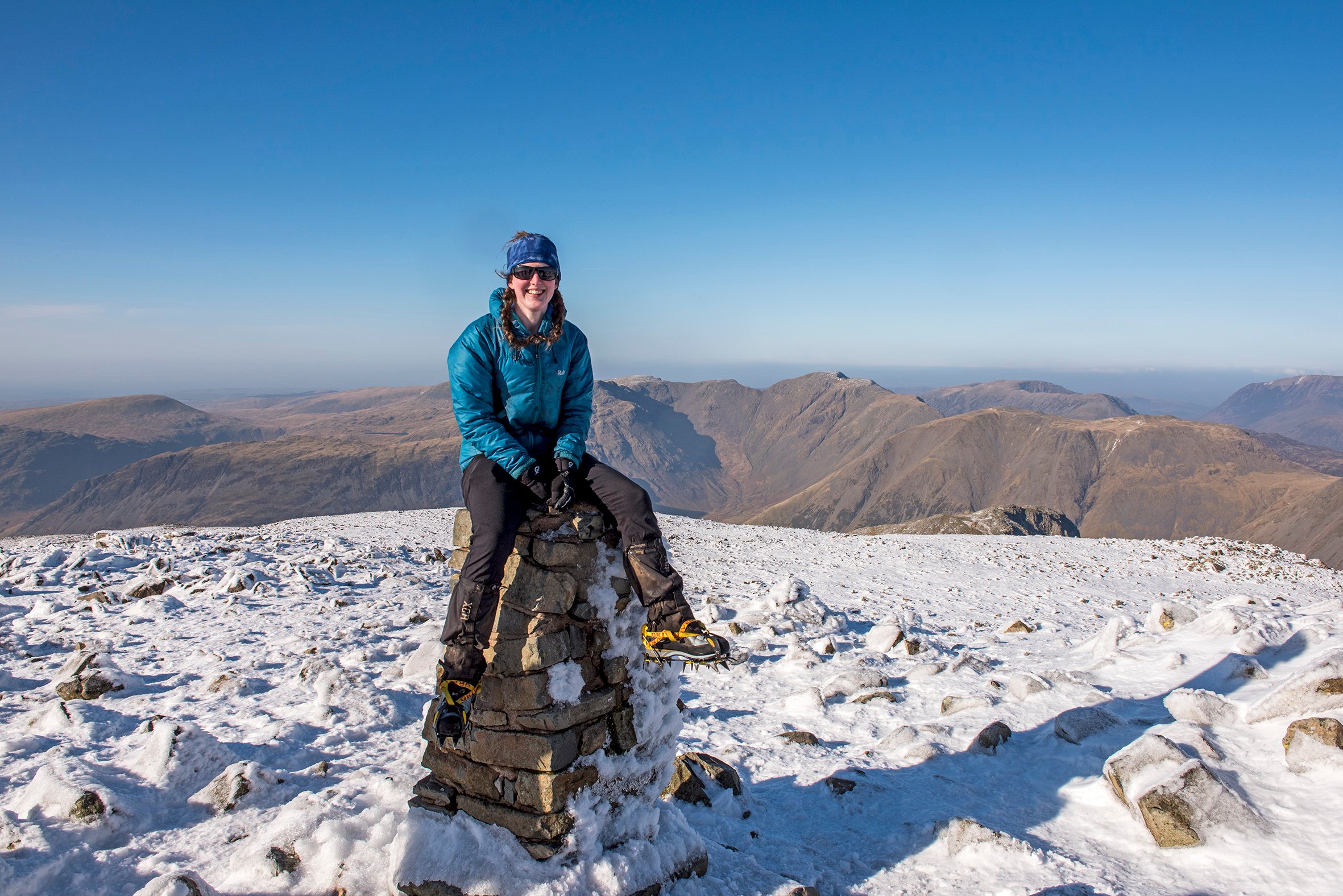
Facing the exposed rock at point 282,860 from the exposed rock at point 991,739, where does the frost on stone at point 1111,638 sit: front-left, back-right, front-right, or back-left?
back-right

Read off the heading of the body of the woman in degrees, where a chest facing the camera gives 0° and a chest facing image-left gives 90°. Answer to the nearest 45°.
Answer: approximately 0°

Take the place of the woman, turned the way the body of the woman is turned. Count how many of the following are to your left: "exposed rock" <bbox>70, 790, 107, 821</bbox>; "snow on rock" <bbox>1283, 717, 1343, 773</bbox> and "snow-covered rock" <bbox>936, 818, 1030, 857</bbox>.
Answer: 2

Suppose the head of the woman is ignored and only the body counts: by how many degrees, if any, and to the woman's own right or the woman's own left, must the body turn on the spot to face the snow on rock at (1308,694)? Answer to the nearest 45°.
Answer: approximately 90° to the woman's own left

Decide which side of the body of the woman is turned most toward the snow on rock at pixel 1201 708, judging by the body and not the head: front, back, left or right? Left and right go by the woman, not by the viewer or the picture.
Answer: left

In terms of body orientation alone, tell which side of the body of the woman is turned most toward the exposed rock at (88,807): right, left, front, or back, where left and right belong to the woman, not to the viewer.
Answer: right

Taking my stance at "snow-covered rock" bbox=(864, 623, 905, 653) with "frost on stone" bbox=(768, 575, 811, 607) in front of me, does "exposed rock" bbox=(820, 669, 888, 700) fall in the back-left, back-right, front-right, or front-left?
back-left

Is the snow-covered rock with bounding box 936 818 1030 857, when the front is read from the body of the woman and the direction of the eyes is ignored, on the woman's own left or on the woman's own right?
on the woman's own left

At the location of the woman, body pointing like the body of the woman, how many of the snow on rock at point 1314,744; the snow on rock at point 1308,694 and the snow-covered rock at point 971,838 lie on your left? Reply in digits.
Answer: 3

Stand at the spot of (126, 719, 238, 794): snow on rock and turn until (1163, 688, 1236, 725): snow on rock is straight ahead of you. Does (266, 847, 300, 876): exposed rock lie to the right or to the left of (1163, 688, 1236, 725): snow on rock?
right

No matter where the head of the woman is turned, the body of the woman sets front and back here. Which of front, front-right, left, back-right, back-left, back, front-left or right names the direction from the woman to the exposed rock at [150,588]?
back-right

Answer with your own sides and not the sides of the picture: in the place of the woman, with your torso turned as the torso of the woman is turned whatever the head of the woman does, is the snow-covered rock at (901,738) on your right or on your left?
on your left
